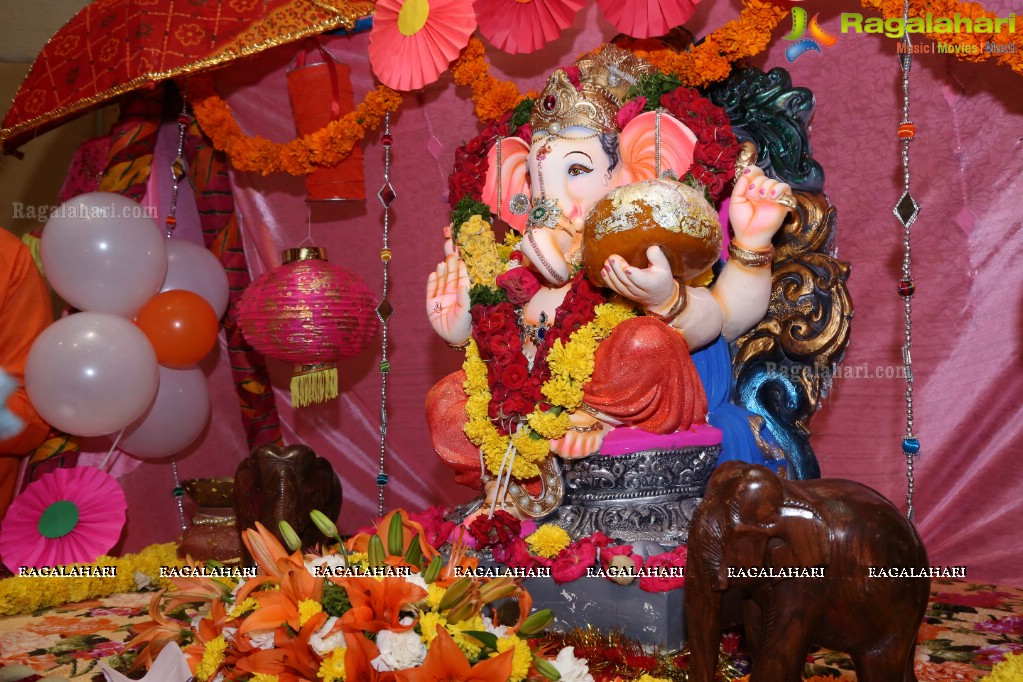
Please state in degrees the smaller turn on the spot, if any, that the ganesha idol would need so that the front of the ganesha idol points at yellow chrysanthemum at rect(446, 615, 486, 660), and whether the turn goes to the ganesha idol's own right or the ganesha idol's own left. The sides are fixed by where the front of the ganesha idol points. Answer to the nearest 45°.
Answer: approximately 45° to the ganesha idol's own left

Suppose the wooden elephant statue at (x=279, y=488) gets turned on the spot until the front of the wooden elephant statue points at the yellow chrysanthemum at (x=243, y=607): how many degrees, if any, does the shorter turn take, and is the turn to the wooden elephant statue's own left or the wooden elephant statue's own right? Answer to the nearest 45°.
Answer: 0° — it already faces it

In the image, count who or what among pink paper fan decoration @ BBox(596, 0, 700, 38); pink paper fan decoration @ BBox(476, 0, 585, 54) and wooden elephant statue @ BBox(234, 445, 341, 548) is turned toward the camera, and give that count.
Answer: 3

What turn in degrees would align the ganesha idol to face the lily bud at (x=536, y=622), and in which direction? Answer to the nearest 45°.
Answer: approximately 45° to its left

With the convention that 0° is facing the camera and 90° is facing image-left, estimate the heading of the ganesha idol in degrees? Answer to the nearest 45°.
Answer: approximately 45°

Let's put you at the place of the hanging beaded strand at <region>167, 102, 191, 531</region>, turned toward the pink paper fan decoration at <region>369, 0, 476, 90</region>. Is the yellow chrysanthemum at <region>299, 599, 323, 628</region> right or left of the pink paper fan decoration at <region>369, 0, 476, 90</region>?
right
